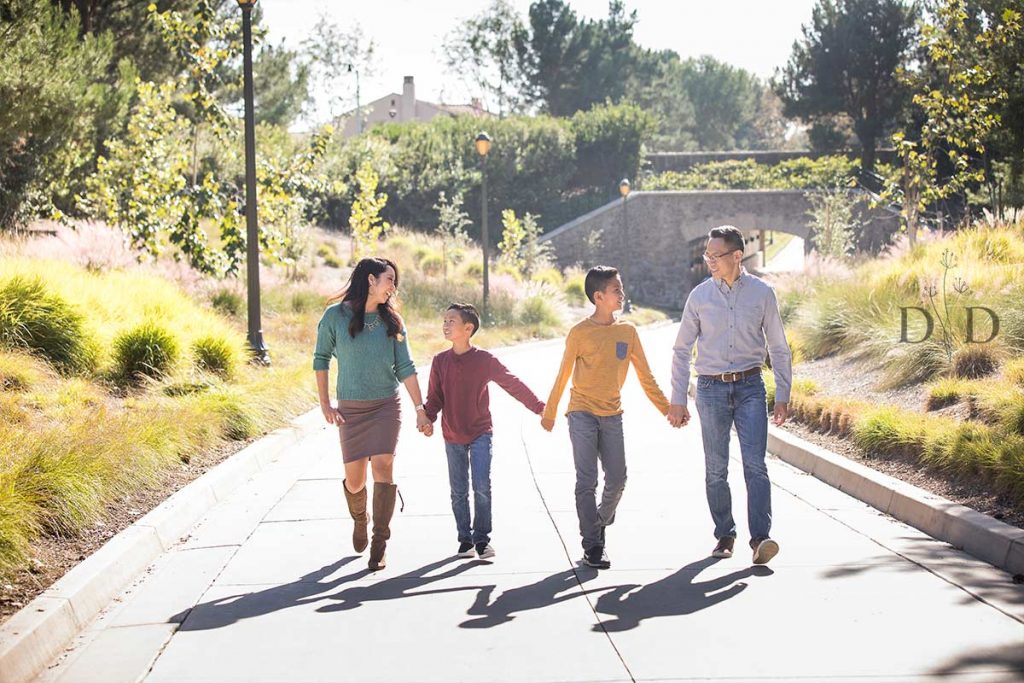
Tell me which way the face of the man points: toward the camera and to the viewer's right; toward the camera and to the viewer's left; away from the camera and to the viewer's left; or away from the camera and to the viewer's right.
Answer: toward the camera and to the viewer's left

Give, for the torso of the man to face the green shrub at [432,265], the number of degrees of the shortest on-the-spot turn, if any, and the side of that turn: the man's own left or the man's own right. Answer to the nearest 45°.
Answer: approximately 180°

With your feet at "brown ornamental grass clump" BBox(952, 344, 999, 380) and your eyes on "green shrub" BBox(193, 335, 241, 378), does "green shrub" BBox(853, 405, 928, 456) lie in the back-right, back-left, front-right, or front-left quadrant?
front-left

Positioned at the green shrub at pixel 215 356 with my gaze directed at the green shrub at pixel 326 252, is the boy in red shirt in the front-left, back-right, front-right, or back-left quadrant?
back-right

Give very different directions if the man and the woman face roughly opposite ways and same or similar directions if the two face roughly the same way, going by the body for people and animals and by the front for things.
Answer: same or similar directions

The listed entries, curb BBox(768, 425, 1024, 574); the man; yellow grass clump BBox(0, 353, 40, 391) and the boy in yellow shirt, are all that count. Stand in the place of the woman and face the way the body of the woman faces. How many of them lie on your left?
3

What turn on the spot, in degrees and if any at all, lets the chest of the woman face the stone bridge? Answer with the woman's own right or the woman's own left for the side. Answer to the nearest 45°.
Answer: approximately 180°

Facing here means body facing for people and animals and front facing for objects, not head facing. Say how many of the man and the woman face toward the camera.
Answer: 2

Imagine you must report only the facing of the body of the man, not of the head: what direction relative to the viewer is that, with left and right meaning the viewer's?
facing the viewer

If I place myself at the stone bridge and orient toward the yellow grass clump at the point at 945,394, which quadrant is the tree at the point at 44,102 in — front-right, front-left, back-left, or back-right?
front-right

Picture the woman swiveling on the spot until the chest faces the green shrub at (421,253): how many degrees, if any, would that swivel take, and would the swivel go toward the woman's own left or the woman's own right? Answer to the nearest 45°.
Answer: approximately 180°

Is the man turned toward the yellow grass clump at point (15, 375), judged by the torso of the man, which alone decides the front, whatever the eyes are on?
no

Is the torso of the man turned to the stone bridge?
no

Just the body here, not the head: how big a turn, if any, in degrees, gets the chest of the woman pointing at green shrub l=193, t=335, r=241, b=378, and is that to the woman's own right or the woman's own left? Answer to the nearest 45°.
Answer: approximately 180°

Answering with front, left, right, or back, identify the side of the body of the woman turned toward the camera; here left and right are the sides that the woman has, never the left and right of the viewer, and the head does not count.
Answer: front

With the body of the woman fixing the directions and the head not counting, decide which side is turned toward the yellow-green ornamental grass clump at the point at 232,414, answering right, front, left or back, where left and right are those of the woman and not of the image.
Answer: back

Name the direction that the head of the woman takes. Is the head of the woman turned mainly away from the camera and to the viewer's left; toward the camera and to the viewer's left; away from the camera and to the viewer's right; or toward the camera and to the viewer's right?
toward the camera and to the viewer's right
